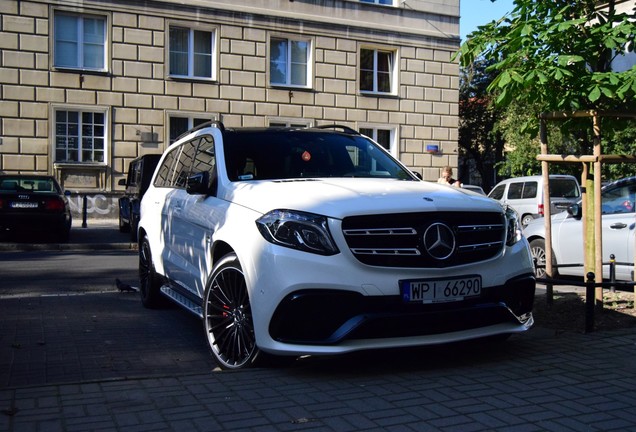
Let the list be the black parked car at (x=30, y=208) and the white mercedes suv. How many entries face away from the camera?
1

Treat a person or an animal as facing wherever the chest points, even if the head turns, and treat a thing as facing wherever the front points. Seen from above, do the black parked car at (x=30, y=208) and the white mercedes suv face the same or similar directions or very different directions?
very different directions

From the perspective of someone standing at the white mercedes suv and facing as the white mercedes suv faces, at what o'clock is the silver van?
The silver van is roughly at 8 o'clock from the white mercedes suv.

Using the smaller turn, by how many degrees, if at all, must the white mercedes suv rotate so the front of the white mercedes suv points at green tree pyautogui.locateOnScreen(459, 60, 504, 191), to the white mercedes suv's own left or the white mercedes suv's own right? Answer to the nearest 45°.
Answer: approximately 135° to the white mercedes suv's own left

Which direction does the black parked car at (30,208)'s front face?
away from the camera

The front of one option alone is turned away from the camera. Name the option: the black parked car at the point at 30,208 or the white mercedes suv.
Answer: the black parked car

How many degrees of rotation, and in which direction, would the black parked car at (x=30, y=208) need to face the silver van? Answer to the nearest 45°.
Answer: approximately 90° to its right
